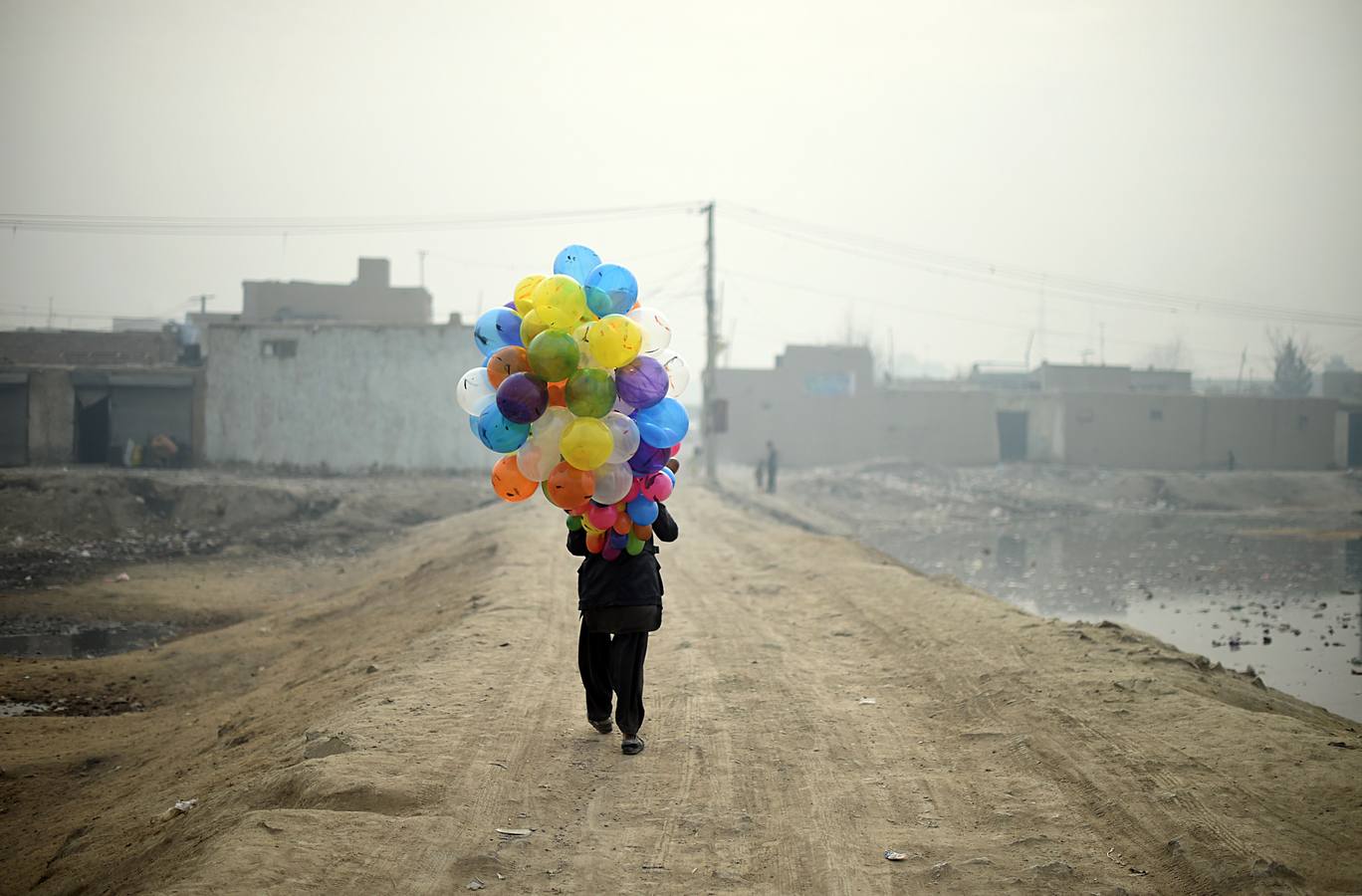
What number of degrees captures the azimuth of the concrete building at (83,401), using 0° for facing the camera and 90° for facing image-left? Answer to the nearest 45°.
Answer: approximately 0°

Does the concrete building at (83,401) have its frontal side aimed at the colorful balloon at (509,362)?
yes

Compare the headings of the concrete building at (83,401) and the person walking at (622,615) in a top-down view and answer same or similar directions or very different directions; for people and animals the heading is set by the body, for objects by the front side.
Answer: very different directions

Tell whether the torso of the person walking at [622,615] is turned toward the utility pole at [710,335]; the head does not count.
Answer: yes
